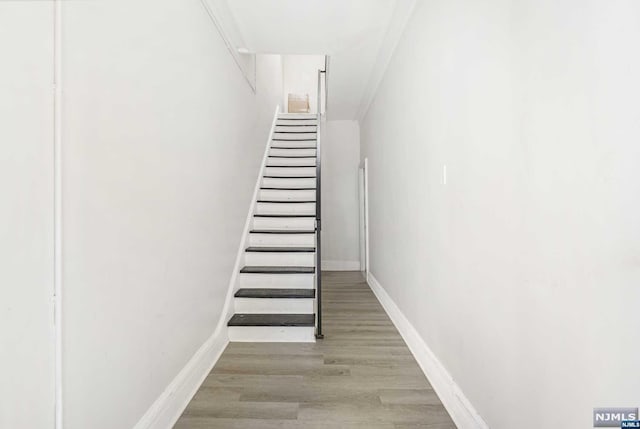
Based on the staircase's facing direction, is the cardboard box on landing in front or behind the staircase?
behind

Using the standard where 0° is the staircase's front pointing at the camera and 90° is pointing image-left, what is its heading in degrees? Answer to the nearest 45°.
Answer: approximately 0°
